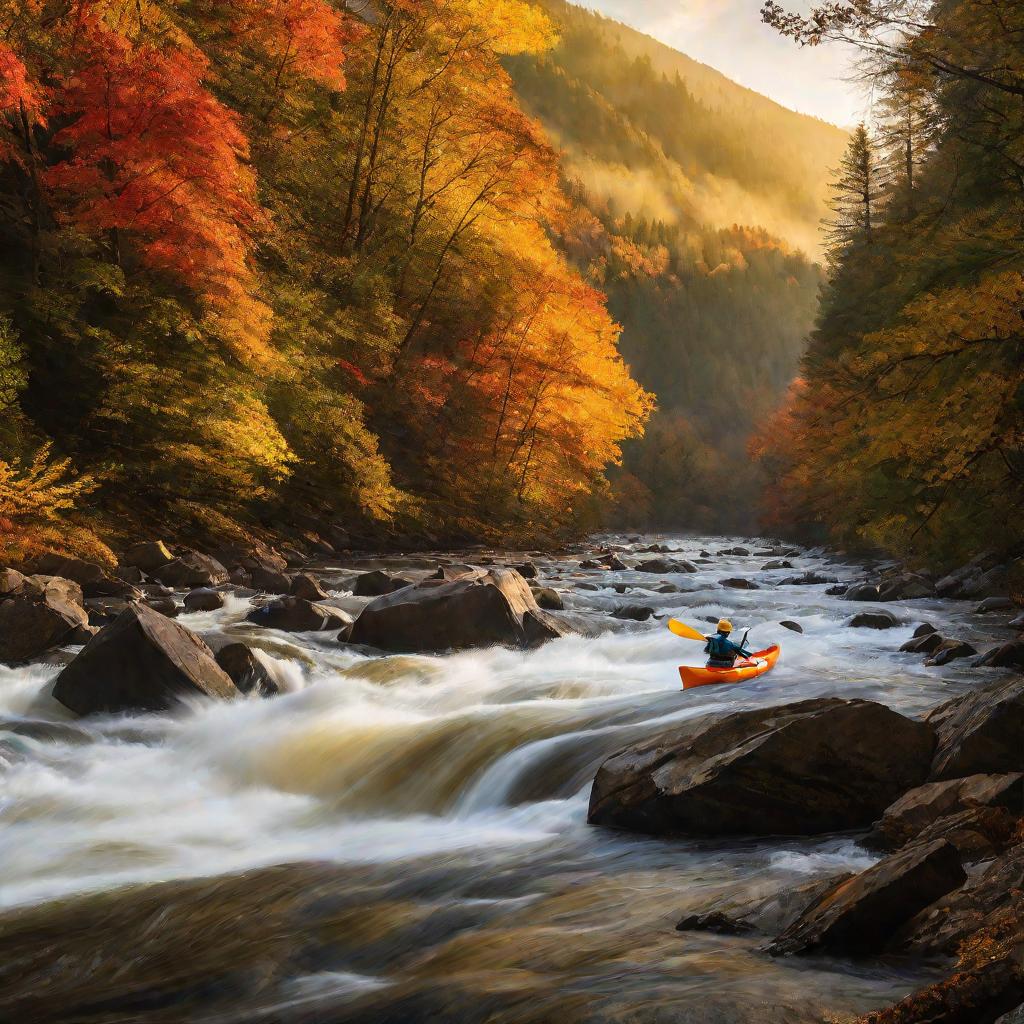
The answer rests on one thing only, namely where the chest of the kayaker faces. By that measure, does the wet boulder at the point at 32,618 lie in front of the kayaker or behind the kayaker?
behind

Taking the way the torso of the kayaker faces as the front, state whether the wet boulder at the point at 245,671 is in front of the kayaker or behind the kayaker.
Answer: behind

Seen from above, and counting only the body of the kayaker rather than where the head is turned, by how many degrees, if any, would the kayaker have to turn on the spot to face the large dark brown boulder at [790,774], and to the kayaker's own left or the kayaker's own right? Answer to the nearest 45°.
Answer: approximately 135° to the kayaker's own right

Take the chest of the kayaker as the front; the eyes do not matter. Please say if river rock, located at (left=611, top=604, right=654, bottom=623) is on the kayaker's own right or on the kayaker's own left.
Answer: on the kayaker's own left

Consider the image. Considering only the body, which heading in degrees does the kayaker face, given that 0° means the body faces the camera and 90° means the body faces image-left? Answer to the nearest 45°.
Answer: approximately 225°

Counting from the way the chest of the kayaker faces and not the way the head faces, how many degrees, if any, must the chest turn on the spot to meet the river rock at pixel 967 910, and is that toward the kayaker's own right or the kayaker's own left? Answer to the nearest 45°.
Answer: approximately 135° to the kayaker's own right
